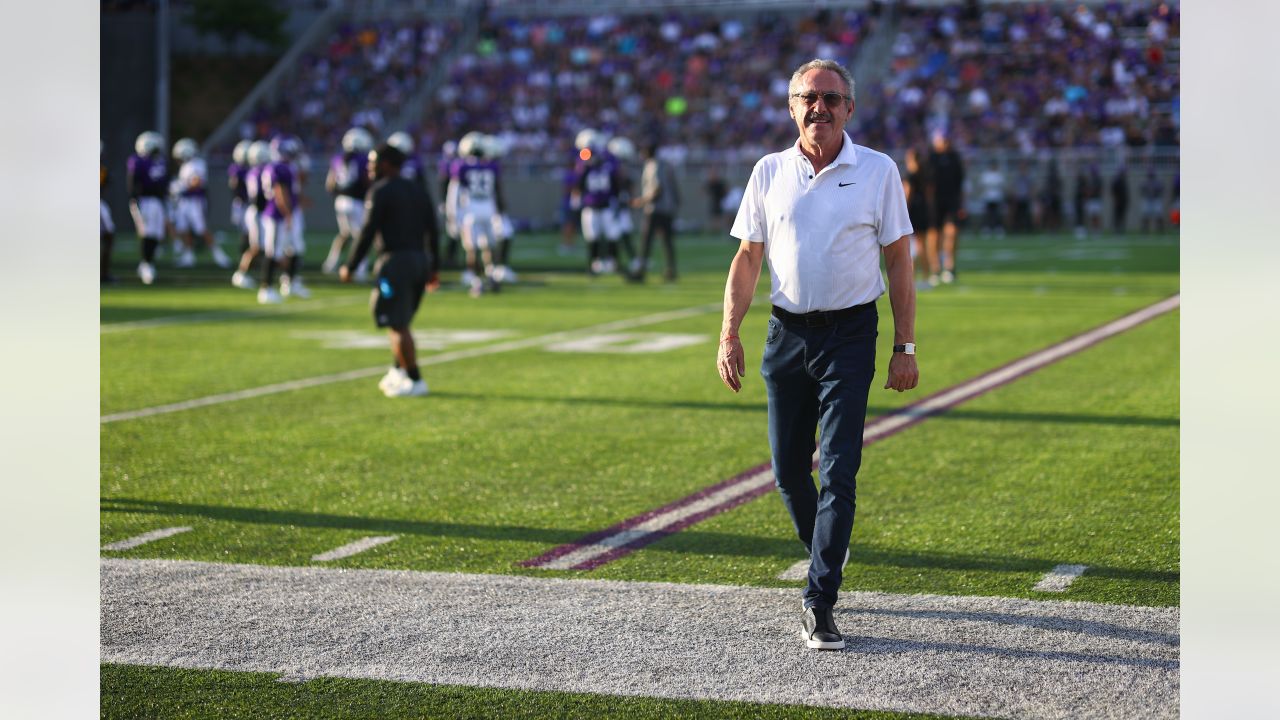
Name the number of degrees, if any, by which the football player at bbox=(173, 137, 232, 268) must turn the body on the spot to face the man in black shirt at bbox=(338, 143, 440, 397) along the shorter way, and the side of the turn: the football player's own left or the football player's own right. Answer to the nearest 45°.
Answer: approximately 90° to the football player's own left

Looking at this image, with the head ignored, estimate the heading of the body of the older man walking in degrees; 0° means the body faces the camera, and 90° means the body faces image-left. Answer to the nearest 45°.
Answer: approximately 0°

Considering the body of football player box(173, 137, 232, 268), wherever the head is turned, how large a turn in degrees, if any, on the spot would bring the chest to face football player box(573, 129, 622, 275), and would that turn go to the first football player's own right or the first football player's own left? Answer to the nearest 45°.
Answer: approximately 135° to the first football player's own left

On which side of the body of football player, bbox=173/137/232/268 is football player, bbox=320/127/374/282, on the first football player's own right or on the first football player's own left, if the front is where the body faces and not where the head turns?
on the first football player's own left

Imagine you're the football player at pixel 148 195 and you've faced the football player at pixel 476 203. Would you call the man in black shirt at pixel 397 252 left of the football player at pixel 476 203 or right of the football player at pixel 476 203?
right

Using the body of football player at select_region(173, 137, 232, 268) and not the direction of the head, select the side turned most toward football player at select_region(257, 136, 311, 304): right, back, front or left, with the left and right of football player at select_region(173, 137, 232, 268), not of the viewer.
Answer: left

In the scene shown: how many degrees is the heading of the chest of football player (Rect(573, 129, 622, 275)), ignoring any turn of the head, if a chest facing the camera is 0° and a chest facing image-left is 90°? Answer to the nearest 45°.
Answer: approximately 45°
